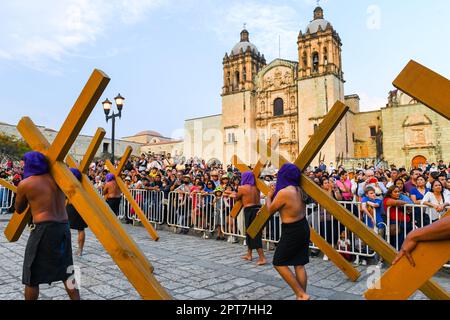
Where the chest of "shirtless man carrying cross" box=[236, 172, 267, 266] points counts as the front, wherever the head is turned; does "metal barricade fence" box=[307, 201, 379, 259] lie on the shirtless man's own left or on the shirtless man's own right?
on the shirtless man's own right

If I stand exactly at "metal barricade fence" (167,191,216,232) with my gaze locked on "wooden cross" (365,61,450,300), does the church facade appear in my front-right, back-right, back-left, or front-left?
back-left

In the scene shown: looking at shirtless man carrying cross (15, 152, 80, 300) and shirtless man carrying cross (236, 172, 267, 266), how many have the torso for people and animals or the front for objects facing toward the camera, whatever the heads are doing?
0

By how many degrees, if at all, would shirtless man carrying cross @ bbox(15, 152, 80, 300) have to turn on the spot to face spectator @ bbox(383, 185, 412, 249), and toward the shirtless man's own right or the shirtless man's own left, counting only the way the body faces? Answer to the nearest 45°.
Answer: approximately 135° to the shirtless man's own right

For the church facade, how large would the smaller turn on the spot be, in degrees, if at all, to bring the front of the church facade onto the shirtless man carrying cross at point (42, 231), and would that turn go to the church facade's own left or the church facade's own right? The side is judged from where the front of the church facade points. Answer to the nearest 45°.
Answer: approximately 45° to the church facade's own left

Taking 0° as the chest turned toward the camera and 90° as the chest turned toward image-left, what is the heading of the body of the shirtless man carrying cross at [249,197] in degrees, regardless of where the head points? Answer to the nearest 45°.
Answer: approximately 135°

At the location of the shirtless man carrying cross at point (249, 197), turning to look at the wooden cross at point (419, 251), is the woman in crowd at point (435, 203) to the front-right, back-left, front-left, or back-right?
front-left

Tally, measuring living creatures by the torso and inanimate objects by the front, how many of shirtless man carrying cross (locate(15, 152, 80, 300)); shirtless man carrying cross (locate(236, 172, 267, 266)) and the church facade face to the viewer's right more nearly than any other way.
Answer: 0

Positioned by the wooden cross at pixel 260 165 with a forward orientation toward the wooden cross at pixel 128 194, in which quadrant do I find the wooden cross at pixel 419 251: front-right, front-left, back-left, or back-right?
back-left

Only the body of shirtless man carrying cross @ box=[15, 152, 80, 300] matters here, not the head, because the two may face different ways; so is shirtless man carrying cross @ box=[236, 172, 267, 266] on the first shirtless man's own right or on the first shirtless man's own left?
on the first shirtless man's own right

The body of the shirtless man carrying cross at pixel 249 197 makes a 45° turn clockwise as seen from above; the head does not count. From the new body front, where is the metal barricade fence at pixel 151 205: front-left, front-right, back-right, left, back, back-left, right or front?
front-left
